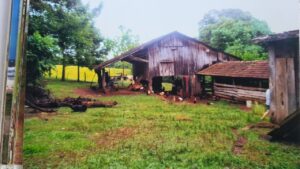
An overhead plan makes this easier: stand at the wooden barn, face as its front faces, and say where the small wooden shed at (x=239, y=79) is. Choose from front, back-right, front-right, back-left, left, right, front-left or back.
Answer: left

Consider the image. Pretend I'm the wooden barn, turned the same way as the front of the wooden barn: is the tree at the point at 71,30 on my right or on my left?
on my right

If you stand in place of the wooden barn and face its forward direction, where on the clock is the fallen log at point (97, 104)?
The fallen log is roughly at 1 o'clock from the wooden barn.

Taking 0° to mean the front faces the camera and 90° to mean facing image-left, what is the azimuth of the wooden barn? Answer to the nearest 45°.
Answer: approximately 0°
